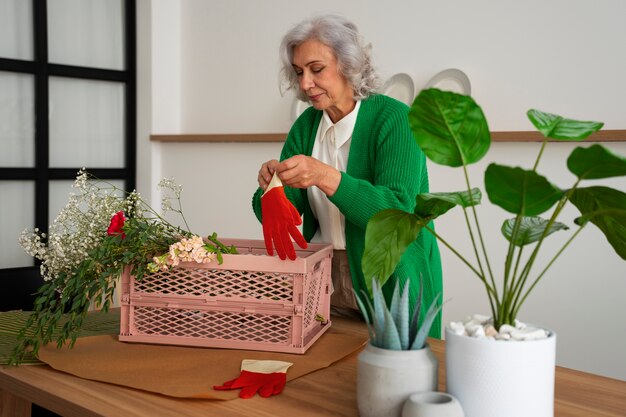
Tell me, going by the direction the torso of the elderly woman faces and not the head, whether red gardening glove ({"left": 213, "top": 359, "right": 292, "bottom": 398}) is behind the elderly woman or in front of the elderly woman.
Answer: in front

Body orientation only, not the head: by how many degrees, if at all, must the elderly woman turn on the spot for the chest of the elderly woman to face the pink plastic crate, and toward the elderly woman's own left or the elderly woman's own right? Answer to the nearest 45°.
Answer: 0° — they already face it

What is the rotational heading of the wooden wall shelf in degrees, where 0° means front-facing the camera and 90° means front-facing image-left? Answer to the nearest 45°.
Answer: approximately 0°

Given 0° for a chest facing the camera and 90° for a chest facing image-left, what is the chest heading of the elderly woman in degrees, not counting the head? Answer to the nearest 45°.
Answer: approximately 45°

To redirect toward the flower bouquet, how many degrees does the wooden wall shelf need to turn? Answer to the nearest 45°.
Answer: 0° — it already faces it

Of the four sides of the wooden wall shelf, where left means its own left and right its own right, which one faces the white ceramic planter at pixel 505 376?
front

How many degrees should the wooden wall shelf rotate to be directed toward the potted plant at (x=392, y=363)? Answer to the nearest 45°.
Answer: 0° — it already faces it

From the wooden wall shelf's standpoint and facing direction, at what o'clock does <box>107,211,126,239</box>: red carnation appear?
The red carnation is roughly at 12 o'clock from the wooden wall shelf.

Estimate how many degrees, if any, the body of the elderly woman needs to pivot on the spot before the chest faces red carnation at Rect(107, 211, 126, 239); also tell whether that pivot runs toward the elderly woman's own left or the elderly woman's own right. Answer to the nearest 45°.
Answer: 0° — they already face it

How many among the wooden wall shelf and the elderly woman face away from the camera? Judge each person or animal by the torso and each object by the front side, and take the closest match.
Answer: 0
